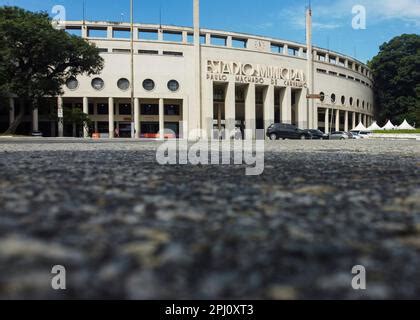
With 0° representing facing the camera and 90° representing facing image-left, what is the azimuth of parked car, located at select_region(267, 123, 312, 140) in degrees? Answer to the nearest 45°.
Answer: approximately 270°

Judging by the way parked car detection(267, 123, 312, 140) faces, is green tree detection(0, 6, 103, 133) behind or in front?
behind
